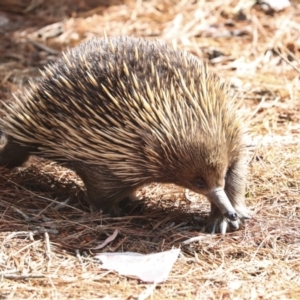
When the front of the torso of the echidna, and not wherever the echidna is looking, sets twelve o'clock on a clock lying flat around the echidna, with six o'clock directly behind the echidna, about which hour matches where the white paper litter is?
The white paper litter is roughly at 2 o'clock from the echidna.

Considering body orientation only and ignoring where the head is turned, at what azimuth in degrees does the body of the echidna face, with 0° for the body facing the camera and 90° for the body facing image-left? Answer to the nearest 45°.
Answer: approximately 315°
